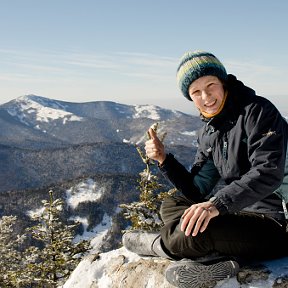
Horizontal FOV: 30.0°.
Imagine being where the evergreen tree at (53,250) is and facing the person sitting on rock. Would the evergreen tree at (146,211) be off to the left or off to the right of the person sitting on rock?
left

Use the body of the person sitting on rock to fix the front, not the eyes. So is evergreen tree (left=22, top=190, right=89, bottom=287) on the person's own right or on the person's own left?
on the person's own right

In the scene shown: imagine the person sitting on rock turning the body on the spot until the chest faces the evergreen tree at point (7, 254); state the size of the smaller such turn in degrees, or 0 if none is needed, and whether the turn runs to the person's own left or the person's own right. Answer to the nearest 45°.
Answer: approximately 90° to the person's own right

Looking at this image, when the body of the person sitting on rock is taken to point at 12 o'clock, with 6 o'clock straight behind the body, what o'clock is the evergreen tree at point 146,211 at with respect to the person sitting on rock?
The evergreen tree is roughly at 4 o'clock from the person sitting on rock.
